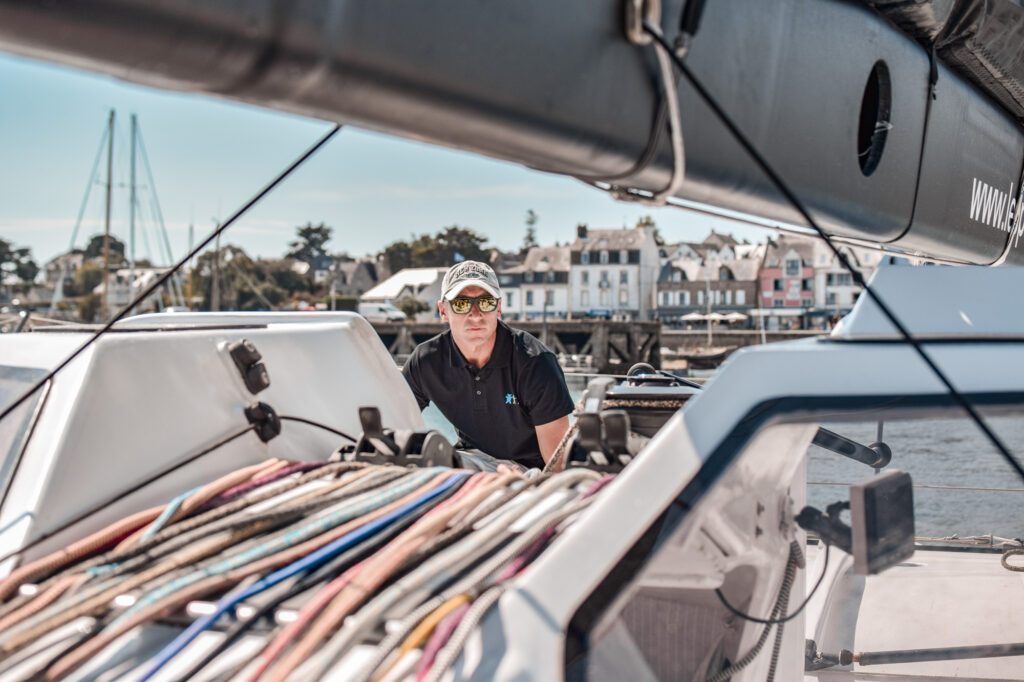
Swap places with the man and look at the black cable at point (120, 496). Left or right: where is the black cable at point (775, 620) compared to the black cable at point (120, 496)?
left

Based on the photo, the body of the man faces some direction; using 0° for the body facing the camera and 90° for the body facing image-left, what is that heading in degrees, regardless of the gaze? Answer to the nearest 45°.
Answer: approximately 0°

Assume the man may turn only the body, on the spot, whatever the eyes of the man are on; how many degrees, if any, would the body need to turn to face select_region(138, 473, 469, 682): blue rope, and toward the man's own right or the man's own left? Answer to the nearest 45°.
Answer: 0° — they already face it

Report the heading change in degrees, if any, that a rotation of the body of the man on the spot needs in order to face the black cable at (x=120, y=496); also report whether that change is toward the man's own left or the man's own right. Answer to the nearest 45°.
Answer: approximately 45° to the man's own right
